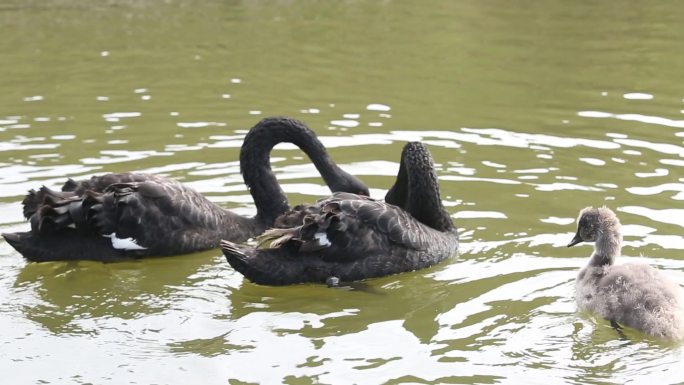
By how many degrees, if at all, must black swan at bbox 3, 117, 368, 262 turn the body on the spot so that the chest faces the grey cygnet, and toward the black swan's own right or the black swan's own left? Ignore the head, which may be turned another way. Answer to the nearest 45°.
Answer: approximately 45° to the black swan's own right

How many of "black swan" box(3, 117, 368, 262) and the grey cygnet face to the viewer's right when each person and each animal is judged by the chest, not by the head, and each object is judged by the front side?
1

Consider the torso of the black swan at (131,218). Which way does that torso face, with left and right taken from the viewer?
facing to the right of the viewer

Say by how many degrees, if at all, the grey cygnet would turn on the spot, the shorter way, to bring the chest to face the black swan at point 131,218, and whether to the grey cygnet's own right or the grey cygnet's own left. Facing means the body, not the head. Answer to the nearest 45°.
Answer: approximately 45° to the grey cygnet's own left

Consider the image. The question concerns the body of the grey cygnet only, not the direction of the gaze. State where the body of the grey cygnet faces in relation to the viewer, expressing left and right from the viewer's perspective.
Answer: facing away from the viewer and to the left of the viewer
